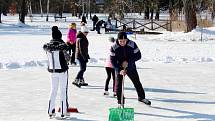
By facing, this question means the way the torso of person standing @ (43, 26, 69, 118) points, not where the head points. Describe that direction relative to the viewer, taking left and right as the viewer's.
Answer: facing away from the viewer and to the right of the viewer

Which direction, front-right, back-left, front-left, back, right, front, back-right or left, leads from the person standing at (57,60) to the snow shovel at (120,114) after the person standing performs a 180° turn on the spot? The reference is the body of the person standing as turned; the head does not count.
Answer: left

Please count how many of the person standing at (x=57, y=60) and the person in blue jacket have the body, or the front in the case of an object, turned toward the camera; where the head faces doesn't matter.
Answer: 1

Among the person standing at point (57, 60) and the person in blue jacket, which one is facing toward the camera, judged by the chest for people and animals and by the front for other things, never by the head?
the person in blue jacket

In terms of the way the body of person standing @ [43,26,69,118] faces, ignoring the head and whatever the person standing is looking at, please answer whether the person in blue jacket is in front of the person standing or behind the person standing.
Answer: in front

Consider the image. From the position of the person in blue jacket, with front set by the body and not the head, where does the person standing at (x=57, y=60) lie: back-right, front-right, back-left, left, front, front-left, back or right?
front-right

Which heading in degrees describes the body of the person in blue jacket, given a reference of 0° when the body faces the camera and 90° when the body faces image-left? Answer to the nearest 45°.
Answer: approximately 0°
